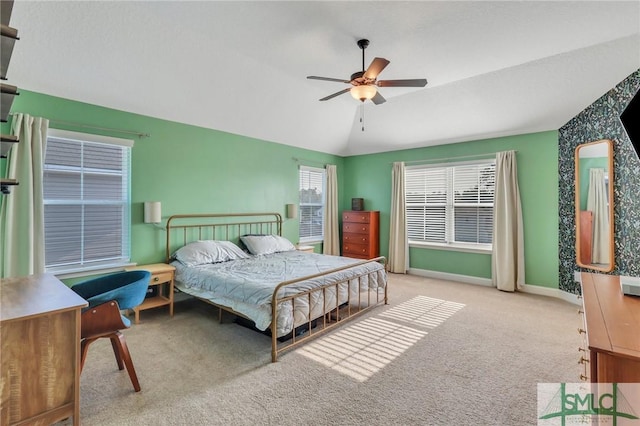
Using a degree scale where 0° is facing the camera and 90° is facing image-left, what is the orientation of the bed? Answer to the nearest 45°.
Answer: approximately 315°

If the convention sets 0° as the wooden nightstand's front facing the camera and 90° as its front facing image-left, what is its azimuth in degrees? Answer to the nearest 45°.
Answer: approximately 315°

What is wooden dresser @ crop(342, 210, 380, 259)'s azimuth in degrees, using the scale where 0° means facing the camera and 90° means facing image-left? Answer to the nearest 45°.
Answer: approximately 45°

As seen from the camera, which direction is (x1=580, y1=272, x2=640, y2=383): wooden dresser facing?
to the viewer's left

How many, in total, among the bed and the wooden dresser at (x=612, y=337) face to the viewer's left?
1

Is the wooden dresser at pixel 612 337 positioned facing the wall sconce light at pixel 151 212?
yes

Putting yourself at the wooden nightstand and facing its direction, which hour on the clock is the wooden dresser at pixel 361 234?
The wooden dresser is roughly at 10 o'clock from the wooden nightstand.
